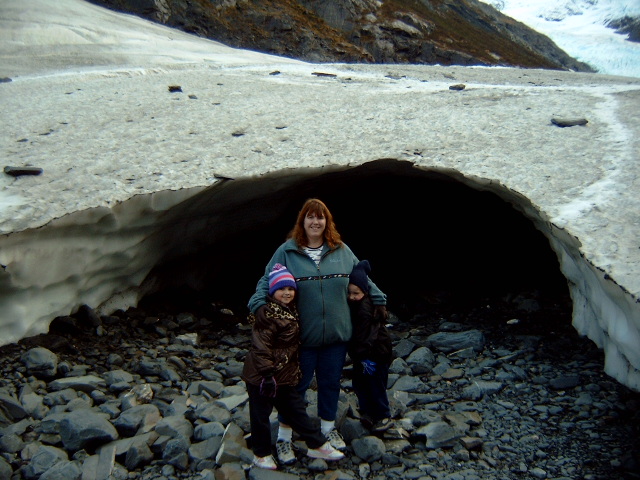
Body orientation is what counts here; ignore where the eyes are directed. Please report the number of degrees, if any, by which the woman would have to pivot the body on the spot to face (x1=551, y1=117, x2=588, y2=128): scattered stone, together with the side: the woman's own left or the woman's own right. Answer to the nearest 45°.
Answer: approximately 135° to the woman's own left

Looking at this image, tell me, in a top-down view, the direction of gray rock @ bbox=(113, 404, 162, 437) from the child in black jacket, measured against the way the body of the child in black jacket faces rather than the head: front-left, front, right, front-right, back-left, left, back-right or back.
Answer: front-right

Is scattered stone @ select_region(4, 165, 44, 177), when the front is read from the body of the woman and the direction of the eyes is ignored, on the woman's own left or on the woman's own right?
on the woman's own right

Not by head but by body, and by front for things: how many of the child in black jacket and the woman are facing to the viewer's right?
0

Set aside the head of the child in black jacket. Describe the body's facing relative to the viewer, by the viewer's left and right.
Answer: facing the viewer and to the left of the viewer

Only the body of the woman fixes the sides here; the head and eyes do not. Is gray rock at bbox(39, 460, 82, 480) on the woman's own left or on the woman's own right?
on the woman's own right

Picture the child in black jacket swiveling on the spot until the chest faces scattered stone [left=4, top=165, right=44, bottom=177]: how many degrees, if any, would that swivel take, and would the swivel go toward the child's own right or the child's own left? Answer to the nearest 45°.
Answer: approximately 90° to the child's own right

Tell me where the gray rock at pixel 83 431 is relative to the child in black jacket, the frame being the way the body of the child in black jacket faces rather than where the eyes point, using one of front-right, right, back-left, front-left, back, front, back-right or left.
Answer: front-right

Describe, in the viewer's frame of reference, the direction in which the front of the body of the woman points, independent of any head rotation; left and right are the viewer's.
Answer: facing the viewer
